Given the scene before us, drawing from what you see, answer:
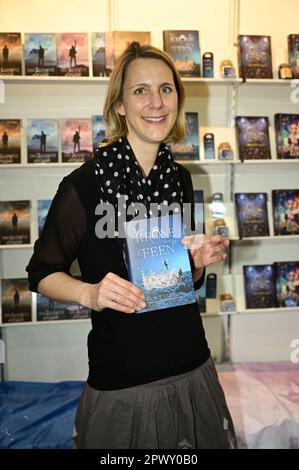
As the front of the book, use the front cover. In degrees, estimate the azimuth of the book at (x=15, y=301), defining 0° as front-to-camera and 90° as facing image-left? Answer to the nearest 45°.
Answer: approximately 0°

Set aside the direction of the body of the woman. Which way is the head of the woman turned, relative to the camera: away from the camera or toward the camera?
toward the camera

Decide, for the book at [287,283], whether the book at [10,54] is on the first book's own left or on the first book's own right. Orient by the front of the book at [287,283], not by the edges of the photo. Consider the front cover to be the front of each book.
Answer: on the first book's own right

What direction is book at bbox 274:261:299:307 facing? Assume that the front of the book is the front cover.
toward the camera

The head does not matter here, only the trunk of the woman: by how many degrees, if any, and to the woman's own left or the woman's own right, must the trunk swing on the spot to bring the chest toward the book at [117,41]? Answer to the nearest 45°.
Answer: approximately 135° to the woman's own left

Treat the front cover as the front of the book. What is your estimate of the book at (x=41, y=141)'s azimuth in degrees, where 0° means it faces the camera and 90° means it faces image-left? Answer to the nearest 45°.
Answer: approximately 0°

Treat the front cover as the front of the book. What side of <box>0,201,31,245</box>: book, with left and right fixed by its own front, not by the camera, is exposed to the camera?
front

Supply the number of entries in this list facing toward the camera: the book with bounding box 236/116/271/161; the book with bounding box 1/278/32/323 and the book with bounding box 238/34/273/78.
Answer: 3

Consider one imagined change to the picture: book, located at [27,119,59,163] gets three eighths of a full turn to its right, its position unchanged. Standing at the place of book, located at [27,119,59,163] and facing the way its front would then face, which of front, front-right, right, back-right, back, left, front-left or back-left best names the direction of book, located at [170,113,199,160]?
back-right

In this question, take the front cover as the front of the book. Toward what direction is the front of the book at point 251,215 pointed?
toward the camera

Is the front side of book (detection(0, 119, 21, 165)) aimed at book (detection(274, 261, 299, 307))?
no

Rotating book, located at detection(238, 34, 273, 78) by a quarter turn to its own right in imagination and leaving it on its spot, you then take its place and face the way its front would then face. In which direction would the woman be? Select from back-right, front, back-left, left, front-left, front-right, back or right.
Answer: left

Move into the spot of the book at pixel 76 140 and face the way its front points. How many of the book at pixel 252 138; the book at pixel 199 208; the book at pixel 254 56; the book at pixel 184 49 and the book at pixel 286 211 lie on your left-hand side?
5

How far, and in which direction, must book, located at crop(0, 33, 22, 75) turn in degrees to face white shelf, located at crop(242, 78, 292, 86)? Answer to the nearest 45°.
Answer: approximately 90° to its left

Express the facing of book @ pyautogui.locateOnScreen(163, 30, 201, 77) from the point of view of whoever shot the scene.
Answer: facing the viewer

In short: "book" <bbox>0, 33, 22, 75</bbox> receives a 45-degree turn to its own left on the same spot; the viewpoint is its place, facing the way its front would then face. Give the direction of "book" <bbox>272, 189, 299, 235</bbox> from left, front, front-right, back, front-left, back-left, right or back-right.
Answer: front-left
